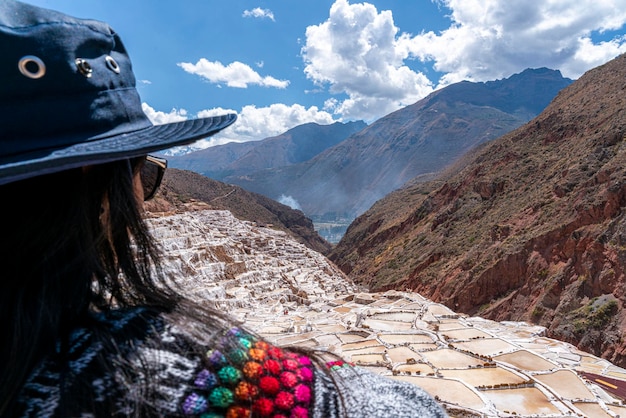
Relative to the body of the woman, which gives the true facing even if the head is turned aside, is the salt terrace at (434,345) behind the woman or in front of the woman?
in front

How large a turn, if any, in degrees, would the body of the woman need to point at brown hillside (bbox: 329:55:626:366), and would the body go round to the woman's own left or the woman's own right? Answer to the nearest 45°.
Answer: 0° — they already face it

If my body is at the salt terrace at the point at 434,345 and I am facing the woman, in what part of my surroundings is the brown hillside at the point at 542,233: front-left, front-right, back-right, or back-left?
back-left

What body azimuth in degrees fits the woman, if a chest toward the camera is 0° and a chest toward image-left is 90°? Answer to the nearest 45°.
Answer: approximately 225°

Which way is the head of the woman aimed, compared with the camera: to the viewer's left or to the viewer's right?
to the viewer's right
